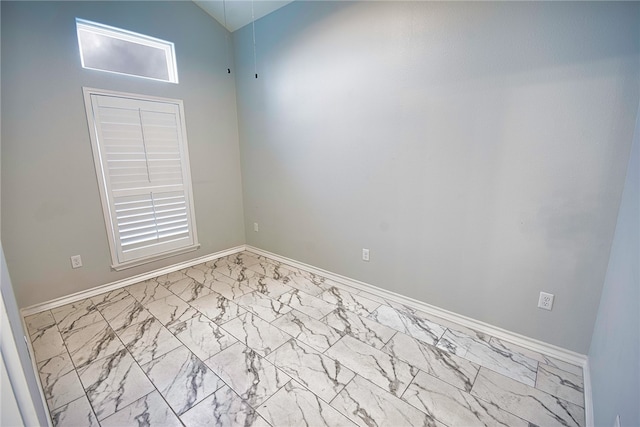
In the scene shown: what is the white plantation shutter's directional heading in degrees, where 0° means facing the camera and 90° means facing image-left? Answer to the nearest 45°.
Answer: approximately 315°
